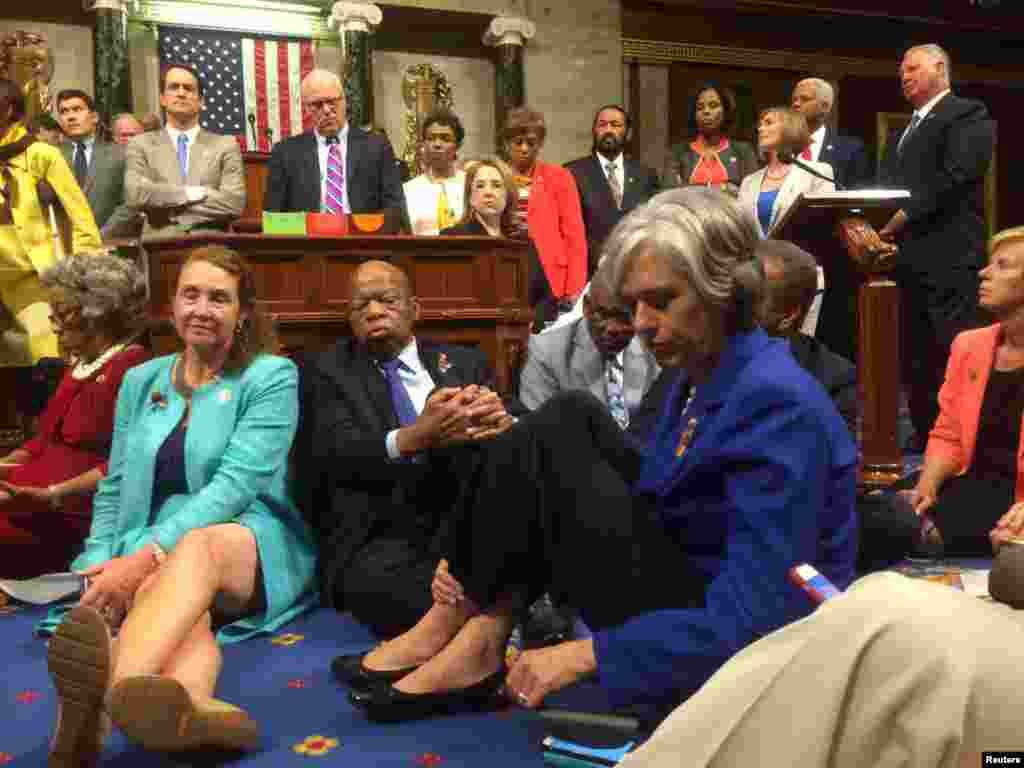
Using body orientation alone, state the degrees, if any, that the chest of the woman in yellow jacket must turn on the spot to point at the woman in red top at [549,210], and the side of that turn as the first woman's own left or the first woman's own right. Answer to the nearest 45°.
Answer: approximately 90° to the first woman's own left

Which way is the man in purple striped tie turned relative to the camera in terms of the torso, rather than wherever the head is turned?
toward the camera

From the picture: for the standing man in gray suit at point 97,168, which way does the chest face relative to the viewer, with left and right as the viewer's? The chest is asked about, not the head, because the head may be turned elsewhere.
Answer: facing the viewer and to the left of the viewer

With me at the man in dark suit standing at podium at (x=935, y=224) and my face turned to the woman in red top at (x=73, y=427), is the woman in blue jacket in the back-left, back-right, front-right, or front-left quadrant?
front-left

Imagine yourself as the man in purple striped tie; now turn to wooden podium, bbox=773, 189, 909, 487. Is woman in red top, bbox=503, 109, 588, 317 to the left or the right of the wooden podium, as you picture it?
left

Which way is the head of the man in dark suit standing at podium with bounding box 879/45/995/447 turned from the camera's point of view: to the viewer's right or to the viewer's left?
to the viewer's left

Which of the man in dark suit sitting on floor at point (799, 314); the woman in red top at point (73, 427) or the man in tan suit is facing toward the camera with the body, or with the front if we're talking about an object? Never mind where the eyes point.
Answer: the man in tan suit

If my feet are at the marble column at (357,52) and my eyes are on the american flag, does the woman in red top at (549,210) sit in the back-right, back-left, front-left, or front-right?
back-left

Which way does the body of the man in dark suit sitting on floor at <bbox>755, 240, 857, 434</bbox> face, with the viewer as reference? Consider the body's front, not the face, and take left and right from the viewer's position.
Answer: facing to the left of the viewer
